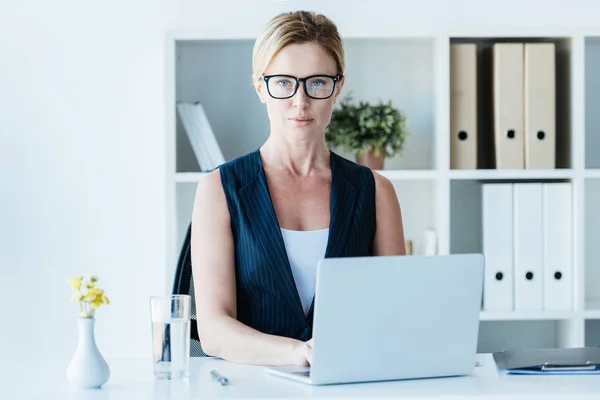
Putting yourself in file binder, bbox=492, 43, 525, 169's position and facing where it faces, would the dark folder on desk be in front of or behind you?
in front

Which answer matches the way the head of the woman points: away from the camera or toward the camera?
toward the camera

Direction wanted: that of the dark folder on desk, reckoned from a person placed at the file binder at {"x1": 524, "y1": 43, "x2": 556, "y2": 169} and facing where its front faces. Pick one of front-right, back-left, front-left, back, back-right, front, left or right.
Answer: front

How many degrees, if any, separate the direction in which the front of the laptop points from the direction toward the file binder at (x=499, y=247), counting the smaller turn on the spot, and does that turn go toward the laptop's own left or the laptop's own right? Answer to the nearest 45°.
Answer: approximately 45° to the laptop's own right

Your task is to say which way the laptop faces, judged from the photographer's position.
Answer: facing away from the viewer and to the left of the viewer

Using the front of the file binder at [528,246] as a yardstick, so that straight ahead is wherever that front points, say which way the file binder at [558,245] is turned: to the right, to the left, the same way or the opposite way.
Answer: the same way

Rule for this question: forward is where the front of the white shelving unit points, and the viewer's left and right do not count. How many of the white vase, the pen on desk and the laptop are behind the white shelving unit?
0

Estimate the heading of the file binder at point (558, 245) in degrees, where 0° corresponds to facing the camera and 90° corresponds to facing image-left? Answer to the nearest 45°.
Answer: approximately 0°

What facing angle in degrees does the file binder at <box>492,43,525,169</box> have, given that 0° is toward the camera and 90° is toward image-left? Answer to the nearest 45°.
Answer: approximately 0°

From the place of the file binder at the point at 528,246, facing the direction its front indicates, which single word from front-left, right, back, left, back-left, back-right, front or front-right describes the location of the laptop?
front

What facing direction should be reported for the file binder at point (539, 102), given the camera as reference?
facing the viewer

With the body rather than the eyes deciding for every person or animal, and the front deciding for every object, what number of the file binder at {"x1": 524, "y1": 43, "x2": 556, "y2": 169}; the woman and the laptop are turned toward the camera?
2

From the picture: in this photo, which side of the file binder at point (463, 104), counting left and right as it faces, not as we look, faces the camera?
front

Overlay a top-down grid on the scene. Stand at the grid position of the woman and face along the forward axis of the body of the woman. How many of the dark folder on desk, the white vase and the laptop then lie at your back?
0

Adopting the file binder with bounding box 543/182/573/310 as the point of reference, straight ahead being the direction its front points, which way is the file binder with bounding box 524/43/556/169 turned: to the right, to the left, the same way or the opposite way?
the same way
